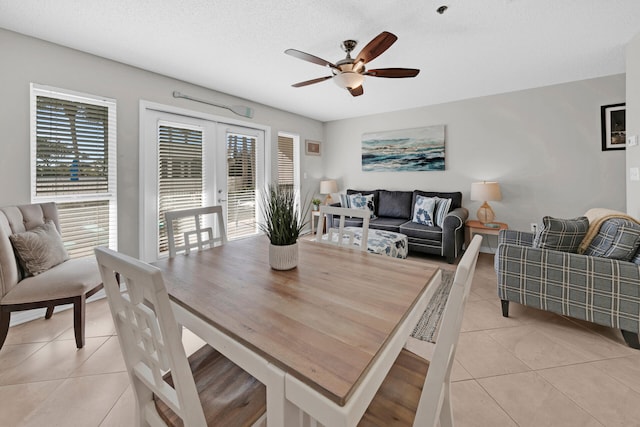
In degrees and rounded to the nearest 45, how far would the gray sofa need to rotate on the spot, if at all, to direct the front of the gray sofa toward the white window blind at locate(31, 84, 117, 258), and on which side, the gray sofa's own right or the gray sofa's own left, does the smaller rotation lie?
0° — it already faces it

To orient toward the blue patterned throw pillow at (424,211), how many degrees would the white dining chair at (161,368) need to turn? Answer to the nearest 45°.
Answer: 0° — it already faces it

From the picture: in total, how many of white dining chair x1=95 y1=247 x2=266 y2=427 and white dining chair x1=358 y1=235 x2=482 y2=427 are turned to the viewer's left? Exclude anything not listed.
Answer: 1

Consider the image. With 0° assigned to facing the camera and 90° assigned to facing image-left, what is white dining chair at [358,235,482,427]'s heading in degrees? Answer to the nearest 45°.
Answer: approximately 90°

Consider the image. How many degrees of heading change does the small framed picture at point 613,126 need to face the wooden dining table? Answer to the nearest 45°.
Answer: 0° — it already faces it

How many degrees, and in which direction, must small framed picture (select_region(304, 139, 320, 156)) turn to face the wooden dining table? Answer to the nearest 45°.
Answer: approximately 45° to its right

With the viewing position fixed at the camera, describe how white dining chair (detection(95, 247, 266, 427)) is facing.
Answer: facing away from the viewer and to the right of the viewer

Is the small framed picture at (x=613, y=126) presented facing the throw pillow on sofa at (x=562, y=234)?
yes
